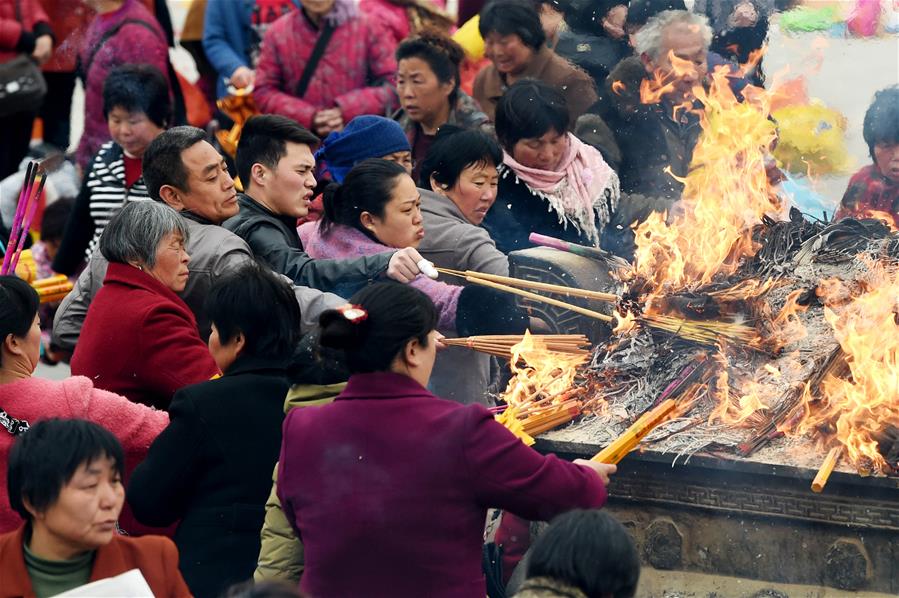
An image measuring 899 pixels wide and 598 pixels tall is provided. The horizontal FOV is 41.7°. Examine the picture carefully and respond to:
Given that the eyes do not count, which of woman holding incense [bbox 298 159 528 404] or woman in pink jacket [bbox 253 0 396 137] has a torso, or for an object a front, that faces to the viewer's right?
the woman holding incense

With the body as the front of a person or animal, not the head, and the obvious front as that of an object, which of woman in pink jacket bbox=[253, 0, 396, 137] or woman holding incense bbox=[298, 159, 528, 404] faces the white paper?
the woman in pink jacket

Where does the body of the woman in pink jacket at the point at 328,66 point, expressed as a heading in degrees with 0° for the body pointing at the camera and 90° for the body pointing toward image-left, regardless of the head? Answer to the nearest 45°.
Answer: approximately 0°

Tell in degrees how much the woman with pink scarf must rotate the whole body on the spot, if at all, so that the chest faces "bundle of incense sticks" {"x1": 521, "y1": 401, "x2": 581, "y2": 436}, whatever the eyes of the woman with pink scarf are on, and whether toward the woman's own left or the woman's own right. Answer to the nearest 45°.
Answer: approximately 45° to the woman's own right

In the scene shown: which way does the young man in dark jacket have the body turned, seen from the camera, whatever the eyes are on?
to the viewer's right

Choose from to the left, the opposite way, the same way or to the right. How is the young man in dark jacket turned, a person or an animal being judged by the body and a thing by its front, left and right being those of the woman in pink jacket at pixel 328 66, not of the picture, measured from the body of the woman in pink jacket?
to the left

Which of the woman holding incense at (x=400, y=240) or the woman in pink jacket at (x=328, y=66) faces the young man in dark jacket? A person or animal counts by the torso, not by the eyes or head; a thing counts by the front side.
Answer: the woman in pink jacket

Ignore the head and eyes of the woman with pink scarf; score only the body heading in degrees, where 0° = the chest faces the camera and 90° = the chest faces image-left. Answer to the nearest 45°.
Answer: approximately 315°

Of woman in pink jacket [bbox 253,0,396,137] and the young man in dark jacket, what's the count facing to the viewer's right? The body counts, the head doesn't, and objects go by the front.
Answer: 1

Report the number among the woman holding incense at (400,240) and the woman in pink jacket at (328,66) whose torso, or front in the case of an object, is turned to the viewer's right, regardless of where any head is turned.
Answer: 1

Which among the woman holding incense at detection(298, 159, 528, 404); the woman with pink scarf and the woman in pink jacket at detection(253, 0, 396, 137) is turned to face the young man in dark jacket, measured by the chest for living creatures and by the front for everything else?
the woman in pink jacket

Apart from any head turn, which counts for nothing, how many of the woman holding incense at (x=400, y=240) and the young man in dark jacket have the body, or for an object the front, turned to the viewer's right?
2

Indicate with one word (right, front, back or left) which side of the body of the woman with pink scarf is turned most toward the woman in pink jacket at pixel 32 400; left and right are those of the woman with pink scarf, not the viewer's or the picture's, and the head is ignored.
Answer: right

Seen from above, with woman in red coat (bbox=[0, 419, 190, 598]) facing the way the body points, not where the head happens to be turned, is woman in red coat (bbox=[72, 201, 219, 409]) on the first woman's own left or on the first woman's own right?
on the first woman's own left

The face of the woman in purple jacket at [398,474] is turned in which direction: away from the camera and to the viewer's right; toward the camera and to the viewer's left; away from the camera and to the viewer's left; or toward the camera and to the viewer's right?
away from the camera and to the viewer's right

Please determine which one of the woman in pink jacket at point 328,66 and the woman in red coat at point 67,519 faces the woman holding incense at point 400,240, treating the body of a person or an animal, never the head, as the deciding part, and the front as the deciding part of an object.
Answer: the woman in pink jacket
